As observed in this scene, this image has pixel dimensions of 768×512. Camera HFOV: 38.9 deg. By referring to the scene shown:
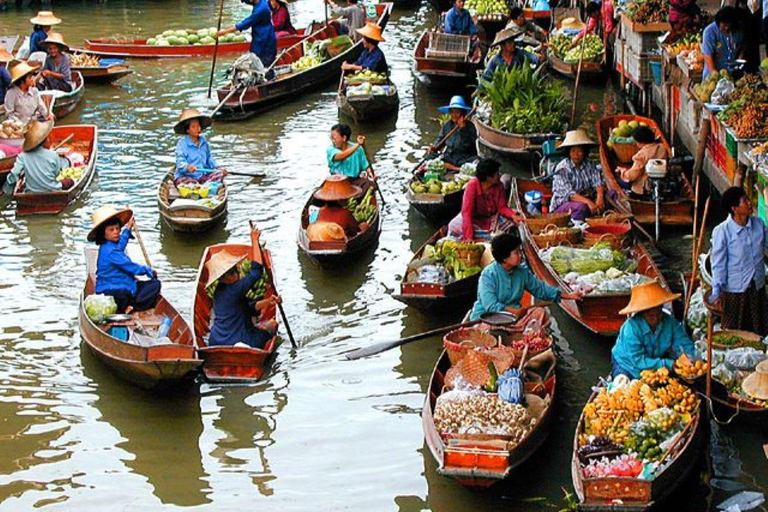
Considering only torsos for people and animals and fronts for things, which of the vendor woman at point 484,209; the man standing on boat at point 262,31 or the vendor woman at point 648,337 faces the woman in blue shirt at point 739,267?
the vendor woman at point 484,209

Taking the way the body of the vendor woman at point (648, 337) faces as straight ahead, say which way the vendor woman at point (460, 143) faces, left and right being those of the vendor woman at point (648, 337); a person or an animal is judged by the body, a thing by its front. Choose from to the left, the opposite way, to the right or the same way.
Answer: to the right

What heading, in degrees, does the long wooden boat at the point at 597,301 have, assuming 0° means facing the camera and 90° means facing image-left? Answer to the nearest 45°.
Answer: approximately 315°

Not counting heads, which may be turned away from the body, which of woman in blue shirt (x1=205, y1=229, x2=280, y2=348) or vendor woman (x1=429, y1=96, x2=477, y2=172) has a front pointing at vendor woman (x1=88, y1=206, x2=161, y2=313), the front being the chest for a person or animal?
vendor woman (x1=429, y1=96, x2=477, y2=172)

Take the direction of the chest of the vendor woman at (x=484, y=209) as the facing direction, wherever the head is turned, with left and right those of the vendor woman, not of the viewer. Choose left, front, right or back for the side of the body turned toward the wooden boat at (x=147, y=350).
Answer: right

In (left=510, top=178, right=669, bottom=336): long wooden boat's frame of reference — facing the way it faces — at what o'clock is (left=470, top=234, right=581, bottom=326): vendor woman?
The vendor woman is roughly at 3 o'clock from the long wooden boat.
